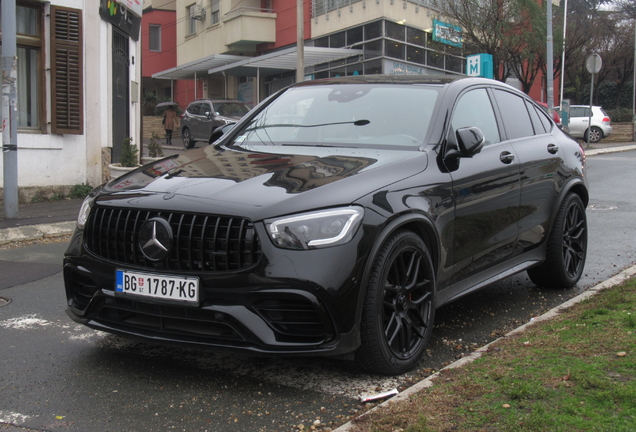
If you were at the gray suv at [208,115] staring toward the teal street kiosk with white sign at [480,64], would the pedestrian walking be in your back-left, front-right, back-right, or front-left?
back-left

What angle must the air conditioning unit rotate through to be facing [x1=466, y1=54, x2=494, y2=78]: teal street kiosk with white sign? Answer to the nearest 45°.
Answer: approximately 45° to its left

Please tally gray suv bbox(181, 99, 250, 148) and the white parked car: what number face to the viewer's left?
1

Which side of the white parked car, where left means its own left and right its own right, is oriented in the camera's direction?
left

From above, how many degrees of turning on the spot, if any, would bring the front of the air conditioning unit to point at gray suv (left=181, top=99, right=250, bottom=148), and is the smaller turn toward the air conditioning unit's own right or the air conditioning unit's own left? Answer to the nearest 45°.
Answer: approximately 45° to the air conditioning unit's own left

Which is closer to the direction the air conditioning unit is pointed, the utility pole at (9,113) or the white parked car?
the utility pole

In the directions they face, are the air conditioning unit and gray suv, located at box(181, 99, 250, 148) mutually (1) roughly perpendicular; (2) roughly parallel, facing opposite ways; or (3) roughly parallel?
roughly perpendicular

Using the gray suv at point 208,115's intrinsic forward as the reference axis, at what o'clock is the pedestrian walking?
The pedestrian walking is roughly at 7 o'clock from the gray suv.

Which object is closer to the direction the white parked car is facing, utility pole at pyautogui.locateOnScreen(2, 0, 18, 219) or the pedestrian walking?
the pedestrian walking

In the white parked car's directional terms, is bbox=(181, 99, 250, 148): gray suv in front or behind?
in front

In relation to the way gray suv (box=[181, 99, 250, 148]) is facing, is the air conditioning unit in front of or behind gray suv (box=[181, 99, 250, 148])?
behind

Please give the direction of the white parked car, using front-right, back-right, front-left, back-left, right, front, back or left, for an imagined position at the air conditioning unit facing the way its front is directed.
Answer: left
